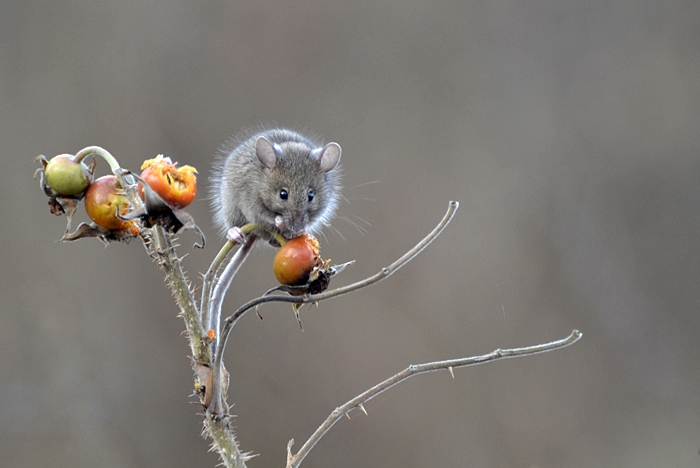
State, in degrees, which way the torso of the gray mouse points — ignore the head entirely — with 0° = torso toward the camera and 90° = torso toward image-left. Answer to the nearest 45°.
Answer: approximately 315°
